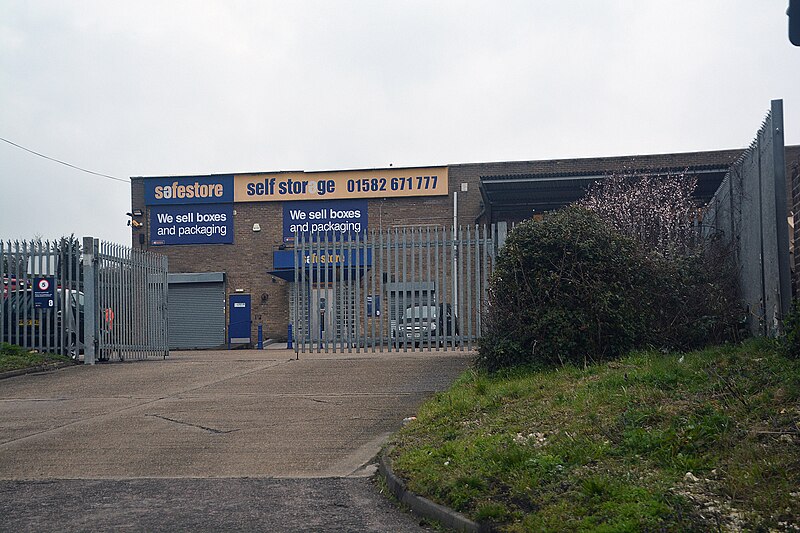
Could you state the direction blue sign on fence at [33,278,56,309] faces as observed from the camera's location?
facing the viewer

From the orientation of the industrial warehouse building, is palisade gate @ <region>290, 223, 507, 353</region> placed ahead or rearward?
ahead

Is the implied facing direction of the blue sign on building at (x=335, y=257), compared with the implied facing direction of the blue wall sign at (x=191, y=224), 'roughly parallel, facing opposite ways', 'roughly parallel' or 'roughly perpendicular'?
roughly parallel

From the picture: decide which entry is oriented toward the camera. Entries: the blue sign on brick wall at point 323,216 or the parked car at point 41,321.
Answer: the blue sign on brick wall

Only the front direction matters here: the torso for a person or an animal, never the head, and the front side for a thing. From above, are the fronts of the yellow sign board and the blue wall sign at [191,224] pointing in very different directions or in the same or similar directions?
same or similar directions

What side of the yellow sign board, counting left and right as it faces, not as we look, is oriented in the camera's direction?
front

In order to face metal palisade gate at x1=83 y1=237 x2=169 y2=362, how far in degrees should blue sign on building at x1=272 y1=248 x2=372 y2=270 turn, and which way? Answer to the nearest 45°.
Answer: approximately 135° to its right

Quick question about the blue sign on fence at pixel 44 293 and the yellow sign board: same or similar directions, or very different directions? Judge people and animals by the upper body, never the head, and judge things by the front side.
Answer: same or similar directions

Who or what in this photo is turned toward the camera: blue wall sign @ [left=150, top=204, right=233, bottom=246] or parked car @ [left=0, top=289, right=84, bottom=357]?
the blue wall sign

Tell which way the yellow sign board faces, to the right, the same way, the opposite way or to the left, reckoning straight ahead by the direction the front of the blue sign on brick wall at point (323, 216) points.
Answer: the same way

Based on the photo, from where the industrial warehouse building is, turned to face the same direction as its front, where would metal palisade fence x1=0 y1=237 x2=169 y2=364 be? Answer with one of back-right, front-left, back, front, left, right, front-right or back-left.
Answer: front

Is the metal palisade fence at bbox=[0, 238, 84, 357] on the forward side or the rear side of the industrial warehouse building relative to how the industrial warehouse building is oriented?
on the forward side

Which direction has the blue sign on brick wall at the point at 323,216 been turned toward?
toward the camera

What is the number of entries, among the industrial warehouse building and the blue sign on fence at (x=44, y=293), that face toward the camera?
2

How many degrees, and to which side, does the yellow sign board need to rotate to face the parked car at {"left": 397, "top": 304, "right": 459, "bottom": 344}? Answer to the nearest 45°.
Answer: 0° — it already faces it

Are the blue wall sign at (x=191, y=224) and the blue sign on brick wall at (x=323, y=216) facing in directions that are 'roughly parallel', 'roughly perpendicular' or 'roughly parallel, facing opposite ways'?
roughly parallel
